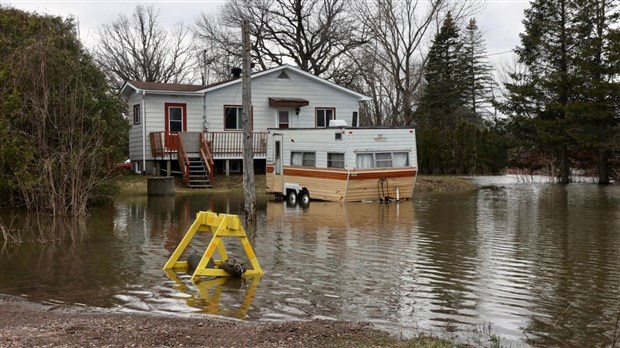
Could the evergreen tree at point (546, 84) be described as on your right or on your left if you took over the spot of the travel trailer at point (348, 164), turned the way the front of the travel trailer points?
on your left

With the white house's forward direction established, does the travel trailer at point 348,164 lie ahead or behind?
ahead

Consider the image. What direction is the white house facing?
toward the camera

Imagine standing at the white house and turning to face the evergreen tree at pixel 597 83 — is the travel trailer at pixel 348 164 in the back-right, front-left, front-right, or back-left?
front-right

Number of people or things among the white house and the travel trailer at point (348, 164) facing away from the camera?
0

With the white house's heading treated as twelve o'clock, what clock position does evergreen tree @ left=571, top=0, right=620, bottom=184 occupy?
The evergreen tree is roughly at 9 o'clock from the white house.

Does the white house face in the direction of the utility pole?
yes

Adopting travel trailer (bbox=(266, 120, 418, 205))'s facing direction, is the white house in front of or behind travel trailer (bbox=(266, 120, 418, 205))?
behind

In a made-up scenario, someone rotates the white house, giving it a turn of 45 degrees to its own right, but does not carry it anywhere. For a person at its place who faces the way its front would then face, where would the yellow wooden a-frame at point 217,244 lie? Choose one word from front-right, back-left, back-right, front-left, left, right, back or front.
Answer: front-left

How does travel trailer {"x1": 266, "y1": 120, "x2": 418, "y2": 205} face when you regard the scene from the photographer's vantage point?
facing the viewer and to the right of the viewer

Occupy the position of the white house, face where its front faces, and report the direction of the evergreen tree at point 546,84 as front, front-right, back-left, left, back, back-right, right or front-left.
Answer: left
